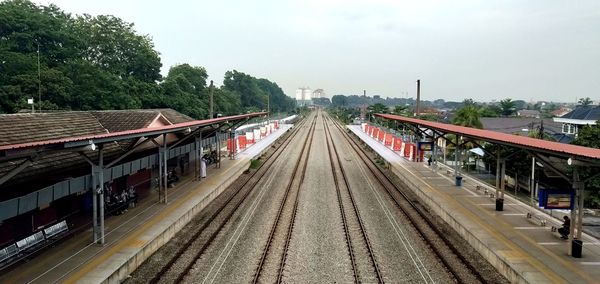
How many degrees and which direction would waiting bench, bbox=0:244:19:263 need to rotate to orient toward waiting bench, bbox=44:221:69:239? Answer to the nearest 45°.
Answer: approximately 90° to its left

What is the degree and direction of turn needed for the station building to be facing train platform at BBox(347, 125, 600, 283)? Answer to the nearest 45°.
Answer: approximately 45° to its left

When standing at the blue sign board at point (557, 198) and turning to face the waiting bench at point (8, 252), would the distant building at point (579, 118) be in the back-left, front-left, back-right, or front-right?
back-right

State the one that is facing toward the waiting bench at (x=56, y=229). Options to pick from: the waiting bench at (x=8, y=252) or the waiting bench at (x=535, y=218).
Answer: the waiting bench at (x=535, y=218)

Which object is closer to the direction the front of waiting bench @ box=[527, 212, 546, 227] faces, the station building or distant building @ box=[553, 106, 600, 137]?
the station building

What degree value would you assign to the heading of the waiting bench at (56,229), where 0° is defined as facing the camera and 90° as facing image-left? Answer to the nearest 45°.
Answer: approximately 315°

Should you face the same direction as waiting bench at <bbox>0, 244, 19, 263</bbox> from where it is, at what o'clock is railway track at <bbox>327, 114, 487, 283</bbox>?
The railway track is roughly at 11 o'clock from the waiting bench.

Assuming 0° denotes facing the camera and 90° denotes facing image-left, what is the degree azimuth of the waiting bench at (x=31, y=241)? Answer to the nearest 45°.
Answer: approximately 315°

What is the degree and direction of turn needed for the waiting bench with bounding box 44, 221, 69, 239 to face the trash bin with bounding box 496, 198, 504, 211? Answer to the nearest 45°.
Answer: approximately 45° to its left

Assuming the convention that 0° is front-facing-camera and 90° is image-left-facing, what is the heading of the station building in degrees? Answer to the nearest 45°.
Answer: approximately 315°

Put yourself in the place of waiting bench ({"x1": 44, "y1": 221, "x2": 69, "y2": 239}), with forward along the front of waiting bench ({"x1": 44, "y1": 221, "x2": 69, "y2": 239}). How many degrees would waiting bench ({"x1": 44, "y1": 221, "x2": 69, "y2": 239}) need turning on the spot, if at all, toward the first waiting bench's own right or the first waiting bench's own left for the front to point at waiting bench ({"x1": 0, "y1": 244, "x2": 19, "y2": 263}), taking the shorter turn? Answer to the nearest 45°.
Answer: approximately 90° to the first waiting bench's own right
